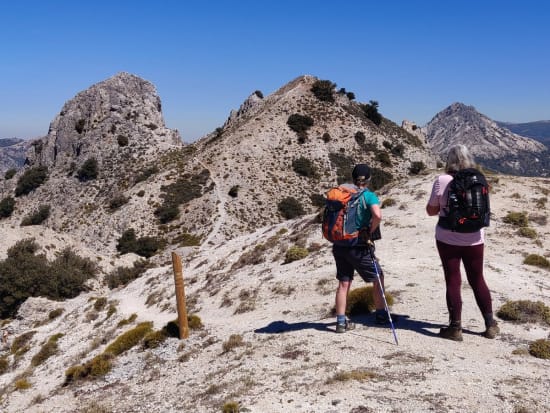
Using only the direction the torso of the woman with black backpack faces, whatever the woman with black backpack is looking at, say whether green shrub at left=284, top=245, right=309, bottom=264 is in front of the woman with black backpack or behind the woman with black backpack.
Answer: in front

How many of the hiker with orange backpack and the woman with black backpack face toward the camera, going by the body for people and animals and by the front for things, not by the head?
0

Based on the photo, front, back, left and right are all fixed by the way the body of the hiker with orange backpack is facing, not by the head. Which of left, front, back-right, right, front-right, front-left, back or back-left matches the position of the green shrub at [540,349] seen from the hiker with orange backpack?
front-right

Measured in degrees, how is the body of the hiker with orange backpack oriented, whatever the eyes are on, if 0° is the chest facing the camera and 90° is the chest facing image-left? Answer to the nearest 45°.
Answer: approximately 225°

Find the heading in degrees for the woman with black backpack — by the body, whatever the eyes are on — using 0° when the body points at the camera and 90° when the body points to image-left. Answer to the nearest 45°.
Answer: approximately 135°

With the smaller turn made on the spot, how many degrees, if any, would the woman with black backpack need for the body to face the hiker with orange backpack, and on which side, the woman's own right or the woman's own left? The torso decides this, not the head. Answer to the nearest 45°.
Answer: approximately 45° to the woman's own left

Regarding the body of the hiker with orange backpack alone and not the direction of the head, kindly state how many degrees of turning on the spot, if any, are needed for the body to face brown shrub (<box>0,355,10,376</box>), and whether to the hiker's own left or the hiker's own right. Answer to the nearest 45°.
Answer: approximately 90° to the hiker's own left

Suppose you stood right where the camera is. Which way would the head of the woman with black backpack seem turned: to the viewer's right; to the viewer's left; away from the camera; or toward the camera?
away from the camera
